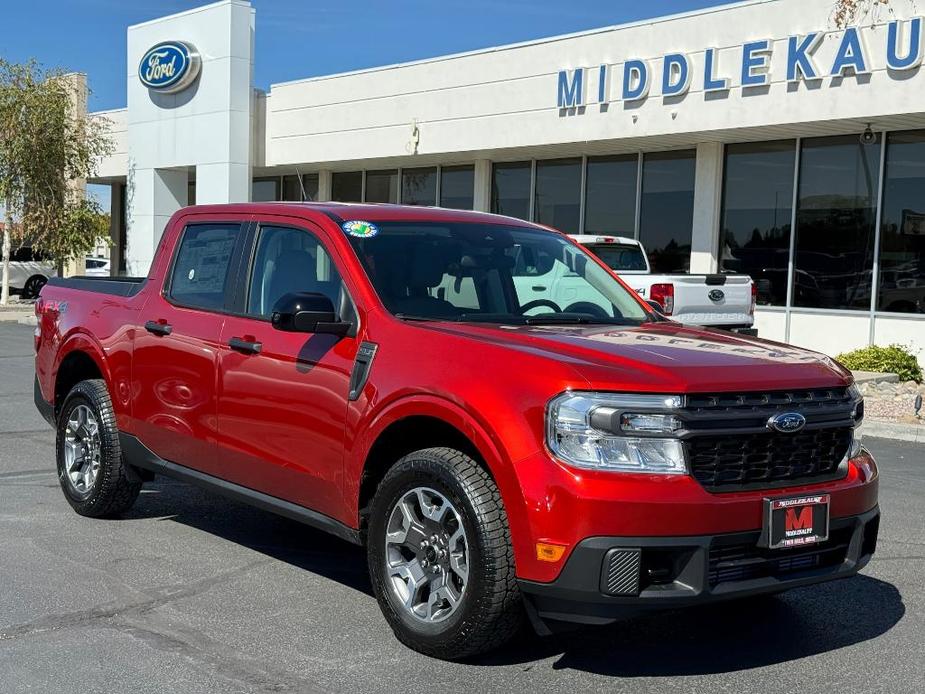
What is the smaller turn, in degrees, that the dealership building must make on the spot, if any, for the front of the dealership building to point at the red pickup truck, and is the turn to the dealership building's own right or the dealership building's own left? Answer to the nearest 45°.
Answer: approximately 45° to the dealership building's own left

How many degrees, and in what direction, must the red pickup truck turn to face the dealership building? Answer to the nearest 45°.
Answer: approximately 135° to its left

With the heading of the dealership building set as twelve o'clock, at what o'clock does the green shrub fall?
The green shrub is roughly at 9 o'clock from the dealership building.

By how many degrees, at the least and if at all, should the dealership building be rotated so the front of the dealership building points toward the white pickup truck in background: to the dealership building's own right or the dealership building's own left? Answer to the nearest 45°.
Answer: approximately 45° to the dealership building's own left

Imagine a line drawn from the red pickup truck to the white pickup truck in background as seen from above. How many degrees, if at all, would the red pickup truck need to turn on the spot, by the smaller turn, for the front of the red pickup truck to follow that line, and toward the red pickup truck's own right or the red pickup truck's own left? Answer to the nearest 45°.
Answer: approximately 135° to the red pickup truck's own left

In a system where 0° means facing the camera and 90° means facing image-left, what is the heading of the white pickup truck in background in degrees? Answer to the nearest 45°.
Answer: approximately 135°

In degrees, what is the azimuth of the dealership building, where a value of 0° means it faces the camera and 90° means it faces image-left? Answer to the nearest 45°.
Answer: approximately 45°

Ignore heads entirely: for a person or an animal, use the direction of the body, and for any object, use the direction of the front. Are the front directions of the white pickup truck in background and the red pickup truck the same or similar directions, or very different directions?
very different directions

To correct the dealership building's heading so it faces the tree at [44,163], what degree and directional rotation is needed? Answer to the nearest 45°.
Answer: approximately 90° to its right

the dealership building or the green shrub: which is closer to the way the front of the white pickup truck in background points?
the dealership building

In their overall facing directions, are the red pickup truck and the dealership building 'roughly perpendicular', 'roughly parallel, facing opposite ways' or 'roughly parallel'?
roughly perpendicular
